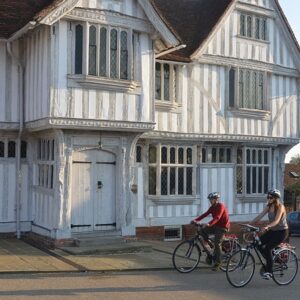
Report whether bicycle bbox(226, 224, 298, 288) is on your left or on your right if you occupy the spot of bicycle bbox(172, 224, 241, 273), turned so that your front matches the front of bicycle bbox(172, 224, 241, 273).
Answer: on your left

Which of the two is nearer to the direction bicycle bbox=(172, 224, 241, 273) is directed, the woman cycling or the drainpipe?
the drainpipe

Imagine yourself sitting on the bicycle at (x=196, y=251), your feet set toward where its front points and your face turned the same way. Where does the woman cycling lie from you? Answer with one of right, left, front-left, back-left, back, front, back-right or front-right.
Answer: back-left

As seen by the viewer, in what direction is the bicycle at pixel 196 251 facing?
to the viewer's left

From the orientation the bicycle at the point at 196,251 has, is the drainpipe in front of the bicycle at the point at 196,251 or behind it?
in front
